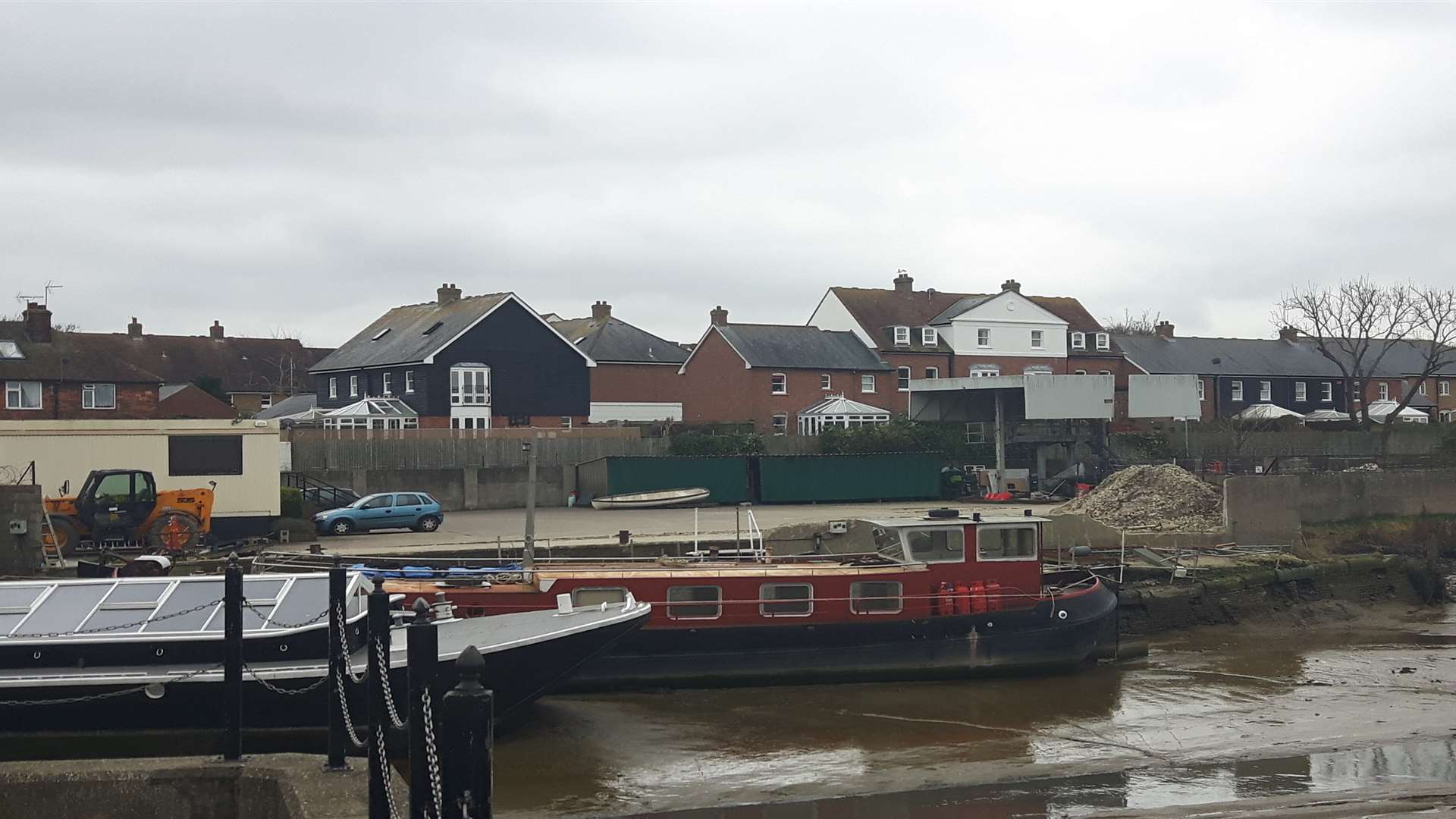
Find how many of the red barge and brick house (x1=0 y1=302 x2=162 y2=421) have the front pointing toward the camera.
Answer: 1

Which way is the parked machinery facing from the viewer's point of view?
to the viewer's left

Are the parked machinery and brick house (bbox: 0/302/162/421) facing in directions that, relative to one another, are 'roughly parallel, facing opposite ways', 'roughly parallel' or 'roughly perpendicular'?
roughly perpendicular

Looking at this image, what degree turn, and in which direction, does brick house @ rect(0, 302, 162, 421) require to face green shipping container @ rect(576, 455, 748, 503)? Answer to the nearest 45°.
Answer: approximately 45° to its left

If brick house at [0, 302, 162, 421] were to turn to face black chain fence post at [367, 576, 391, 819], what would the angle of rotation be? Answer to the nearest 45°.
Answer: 0° — it already faces it

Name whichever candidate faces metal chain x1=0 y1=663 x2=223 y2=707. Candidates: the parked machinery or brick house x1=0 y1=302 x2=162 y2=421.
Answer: the brick house
